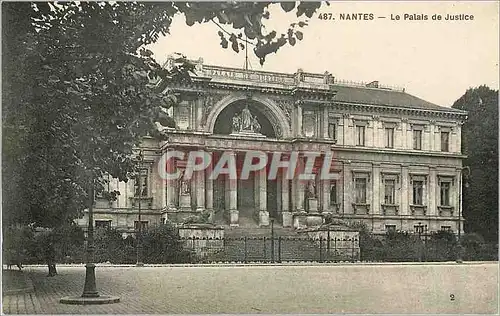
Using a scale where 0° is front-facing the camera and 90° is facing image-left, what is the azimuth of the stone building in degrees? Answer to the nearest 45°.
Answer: approximately 0°

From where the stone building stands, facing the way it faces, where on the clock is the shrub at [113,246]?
The shrub is roughly at 2 o'clock from the stone building.

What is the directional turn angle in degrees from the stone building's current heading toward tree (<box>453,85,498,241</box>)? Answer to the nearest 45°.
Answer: approximately 45° to its left

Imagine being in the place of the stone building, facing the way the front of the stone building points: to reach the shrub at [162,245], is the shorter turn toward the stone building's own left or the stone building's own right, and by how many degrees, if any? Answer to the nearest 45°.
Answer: approximately 45° to the stone building's own right

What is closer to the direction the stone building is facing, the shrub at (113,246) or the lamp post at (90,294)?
the lamp post
